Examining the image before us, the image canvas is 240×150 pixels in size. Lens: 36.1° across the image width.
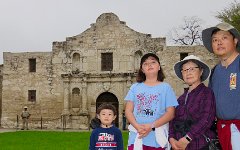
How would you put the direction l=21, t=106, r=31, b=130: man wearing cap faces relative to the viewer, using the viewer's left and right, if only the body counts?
facing the viewer

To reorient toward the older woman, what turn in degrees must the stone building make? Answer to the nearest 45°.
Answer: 0° — it already faces them

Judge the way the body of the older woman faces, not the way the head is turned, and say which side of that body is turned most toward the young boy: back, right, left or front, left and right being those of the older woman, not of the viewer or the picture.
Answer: right

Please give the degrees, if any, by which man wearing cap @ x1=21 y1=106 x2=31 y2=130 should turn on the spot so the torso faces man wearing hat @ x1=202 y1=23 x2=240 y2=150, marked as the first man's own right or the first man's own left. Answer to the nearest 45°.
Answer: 0° — they already face them

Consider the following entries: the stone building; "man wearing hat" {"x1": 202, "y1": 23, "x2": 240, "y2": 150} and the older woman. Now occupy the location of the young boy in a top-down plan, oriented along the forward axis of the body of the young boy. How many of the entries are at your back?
1

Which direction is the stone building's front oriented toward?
toward the camera

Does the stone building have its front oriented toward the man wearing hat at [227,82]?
yes

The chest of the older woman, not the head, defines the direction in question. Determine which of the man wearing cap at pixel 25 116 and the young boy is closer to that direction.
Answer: the young boy

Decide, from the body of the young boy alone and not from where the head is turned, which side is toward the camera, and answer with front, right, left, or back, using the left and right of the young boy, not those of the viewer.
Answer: front

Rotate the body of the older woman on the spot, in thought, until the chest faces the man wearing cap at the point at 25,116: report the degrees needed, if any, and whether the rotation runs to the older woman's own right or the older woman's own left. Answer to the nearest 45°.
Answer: approximately 90° to the older woman's own right

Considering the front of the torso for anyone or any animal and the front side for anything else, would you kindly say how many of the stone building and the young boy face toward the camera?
2

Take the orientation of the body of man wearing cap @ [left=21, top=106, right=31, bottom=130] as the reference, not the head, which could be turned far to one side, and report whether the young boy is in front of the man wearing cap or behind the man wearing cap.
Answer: in front
